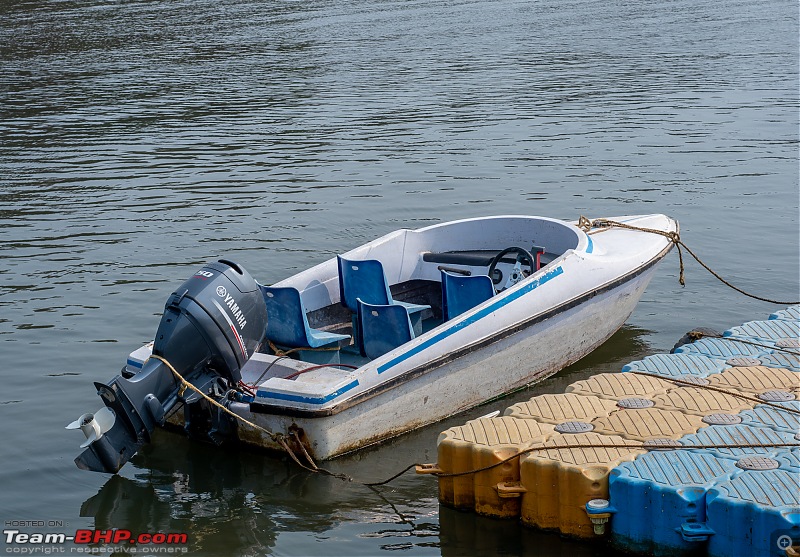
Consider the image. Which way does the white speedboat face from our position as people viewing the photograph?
facing away from the viewer and to the right of the viewer
